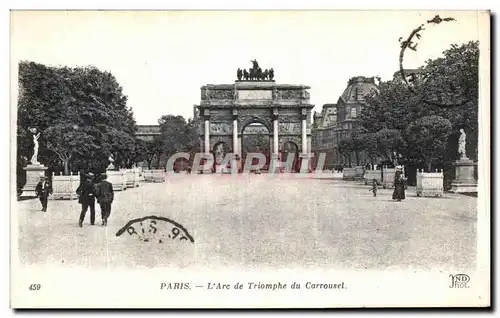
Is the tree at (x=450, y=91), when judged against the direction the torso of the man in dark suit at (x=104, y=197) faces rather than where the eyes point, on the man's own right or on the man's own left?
on the man's own right

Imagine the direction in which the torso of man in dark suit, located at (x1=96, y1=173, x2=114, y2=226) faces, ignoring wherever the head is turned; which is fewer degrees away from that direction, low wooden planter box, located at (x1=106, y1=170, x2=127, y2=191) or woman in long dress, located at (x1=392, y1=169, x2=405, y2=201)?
the low wooden planter box

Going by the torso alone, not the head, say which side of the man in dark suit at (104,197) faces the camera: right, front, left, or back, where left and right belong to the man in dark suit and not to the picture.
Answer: back
